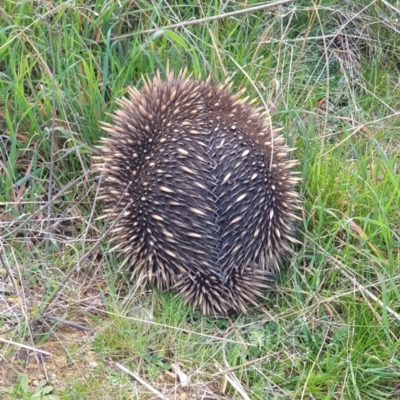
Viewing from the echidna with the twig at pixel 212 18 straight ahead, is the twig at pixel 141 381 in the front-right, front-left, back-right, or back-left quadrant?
back-left

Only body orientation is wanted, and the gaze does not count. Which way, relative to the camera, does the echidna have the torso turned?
away from the camera

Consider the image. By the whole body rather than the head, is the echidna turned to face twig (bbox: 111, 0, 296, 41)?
yes
